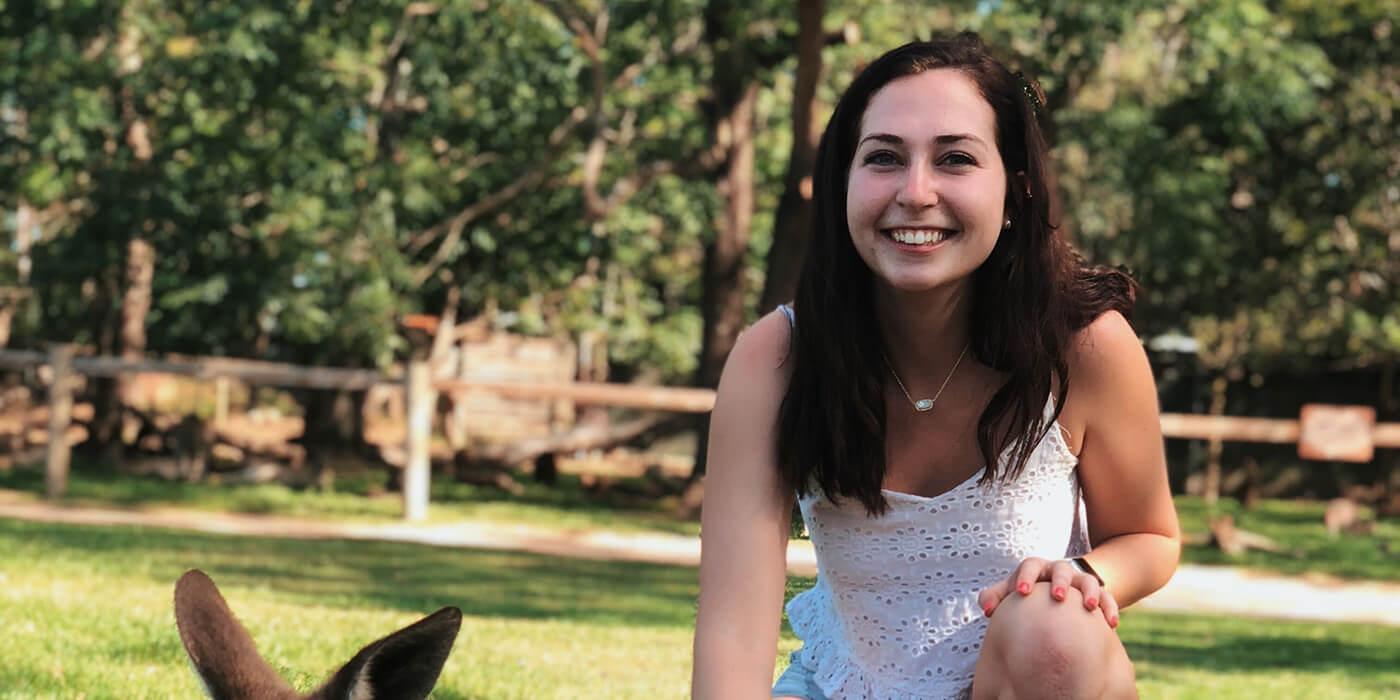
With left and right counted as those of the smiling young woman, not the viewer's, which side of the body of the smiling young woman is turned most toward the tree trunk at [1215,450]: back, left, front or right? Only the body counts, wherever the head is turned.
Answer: back

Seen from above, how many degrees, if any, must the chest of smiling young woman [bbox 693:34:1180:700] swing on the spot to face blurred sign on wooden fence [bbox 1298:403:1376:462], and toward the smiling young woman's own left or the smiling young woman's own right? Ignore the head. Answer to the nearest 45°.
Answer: approximately 180°

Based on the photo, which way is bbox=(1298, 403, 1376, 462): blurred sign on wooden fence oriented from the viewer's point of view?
toward the camera

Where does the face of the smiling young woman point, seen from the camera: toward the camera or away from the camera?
toward the camera

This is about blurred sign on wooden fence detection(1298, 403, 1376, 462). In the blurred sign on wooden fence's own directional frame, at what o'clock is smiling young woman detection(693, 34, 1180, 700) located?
The smiling young woman is roughly at 12 o'clock from the blurred sign on wooden fence.

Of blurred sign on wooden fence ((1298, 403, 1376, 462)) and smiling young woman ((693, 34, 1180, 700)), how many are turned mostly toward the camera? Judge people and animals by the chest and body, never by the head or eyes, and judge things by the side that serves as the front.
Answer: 2

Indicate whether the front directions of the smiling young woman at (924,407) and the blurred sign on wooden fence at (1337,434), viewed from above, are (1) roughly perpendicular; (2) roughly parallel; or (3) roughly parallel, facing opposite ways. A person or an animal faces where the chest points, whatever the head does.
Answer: roughly parallel
